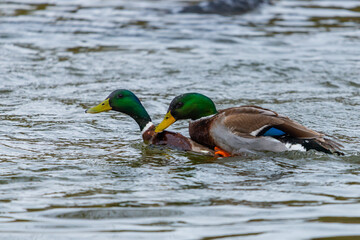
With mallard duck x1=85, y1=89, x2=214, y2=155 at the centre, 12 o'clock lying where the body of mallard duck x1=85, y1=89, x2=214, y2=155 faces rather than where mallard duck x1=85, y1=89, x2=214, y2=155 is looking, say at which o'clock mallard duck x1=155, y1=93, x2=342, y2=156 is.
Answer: mallard duck x1=155, y1=93, x2=342, y2=156 is roughly at 7 o'clock from mallard duck x1=85, y1=89, x2=214, y2=155.

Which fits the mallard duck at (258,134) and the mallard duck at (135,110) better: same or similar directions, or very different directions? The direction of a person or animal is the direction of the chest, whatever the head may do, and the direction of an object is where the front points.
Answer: same or similar directions

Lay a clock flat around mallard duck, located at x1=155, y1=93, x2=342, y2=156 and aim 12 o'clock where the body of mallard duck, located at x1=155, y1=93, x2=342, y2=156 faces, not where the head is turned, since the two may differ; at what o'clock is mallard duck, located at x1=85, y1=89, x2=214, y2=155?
mallard duck, located at x1=85, y1=89, x2=214, y2=155 is roughly at 1 o'clock from mallard duck, located at x1=155, y1=93, x2=342, y2=156.

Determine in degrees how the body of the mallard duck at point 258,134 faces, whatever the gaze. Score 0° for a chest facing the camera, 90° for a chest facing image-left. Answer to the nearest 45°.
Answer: approximately 90°

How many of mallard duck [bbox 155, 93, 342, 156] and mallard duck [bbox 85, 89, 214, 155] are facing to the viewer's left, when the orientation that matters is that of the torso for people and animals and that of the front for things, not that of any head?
2

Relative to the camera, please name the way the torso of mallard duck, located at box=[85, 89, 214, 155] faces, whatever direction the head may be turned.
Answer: to the viewer's left
